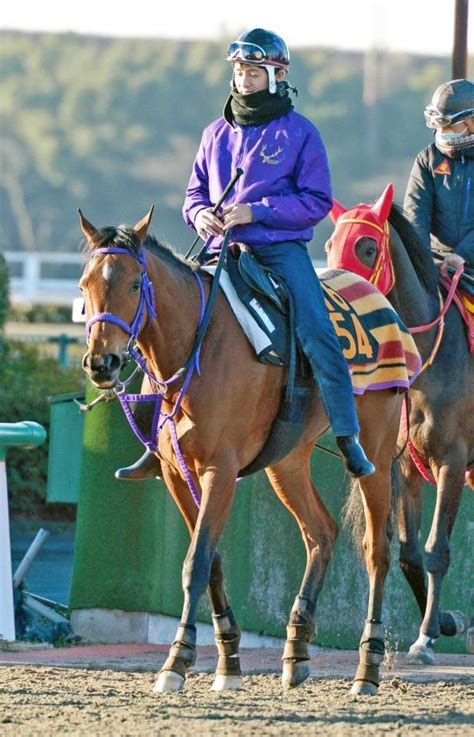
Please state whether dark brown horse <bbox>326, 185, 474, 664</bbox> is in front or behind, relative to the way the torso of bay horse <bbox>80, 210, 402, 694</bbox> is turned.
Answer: behind

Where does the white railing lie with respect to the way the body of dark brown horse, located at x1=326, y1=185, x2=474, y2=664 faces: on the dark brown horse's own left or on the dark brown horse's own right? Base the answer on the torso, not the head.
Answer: on the dark brown horse's own right

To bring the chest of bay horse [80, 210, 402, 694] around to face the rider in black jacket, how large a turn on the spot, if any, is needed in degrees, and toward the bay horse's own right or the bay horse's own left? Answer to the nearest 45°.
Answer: approximately 180°

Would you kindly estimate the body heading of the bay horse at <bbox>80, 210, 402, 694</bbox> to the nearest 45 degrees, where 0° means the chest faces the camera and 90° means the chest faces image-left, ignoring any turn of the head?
approximately 45°

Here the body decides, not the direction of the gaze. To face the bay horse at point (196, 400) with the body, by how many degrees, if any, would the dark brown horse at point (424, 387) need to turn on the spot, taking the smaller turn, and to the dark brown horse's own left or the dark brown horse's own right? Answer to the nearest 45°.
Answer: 0° — it already faces it
